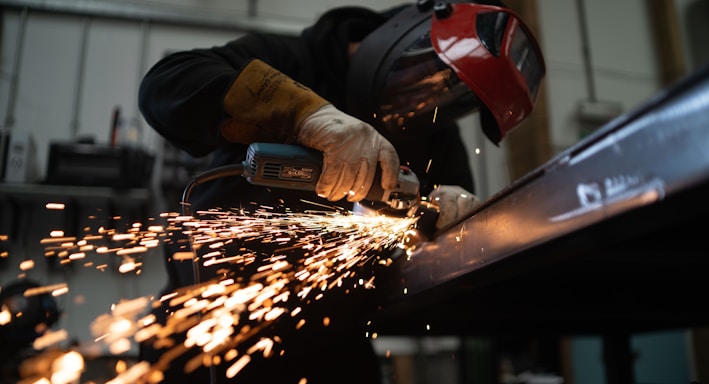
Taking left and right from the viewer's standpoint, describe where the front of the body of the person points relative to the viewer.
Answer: facing the viewer and to the right of the viewer
